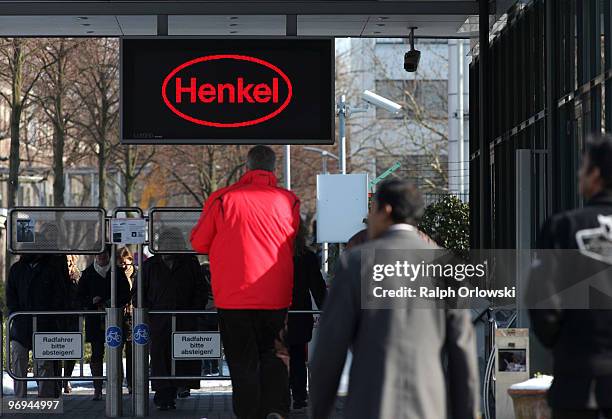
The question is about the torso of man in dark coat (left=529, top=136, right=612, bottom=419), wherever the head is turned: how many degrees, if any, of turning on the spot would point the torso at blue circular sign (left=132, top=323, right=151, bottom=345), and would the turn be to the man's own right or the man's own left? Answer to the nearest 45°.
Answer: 0° — they already face it

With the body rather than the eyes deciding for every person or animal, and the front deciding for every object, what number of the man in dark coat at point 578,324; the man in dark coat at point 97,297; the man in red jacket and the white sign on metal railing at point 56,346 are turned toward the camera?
2

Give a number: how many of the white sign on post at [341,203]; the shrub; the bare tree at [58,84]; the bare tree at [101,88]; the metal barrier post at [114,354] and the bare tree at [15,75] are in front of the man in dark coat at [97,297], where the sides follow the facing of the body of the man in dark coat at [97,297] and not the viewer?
1

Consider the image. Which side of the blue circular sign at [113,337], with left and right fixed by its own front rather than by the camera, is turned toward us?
front

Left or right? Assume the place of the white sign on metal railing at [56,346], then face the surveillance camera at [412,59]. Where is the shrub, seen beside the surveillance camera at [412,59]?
left

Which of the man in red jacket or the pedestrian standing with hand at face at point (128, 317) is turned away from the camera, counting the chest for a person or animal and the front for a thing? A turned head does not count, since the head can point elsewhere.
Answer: the man in red jacket

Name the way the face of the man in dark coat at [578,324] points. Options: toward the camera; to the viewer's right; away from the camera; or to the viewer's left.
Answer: to the viewer's left

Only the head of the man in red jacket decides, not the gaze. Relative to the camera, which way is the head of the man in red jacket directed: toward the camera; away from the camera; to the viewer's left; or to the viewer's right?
away from the camera

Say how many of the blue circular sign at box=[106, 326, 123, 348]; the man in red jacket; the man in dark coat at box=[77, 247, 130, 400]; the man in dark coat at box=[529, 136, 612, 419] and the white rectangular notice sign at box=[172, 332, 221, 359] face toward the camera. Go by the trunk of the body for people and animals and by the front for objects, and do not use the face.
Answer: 3

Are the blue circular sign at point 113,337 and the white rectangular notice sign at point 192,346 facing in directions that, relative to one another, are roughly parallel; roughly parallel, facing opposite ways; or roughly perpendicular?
roughly parallel

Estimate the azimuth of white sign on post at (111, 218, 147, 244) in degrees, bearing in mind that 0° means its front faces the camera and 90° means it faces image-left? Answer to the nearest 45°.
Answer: approximately 0°

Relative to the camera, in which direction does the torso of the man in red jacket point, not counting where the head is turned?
away from the camera

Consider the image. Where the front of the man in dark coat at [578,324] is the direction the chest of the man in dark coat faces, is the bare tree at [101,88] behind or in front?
in front

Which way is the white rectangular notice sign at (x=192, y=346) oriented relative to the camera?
toward the camera
